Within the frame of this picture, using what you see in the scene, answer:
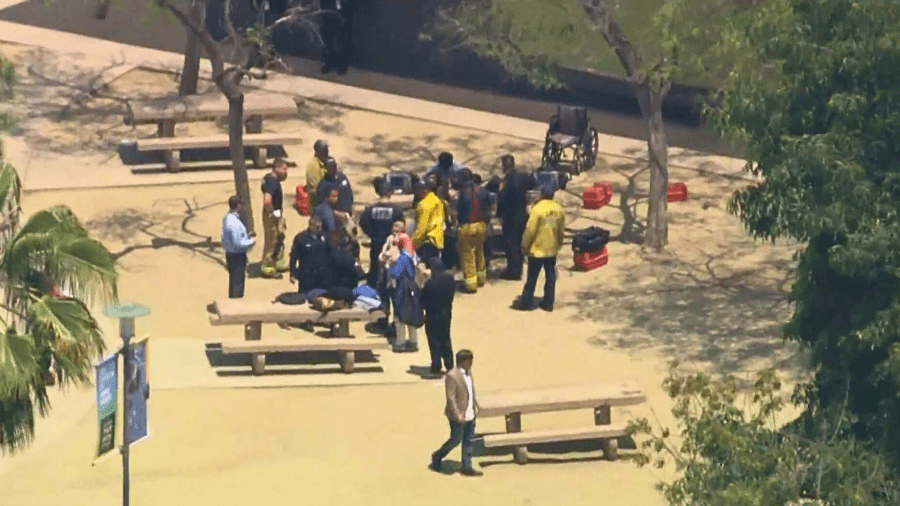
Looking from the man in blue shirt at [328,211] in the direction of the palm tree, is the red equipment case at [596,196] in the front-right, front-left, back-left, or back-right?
back-left

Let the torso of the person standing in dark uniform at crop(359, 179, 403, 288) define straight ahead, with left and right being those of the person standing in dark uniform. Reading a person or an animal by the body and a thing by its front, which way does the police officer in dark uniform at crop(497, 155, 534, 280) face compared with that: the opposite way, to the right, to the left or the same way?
to the left

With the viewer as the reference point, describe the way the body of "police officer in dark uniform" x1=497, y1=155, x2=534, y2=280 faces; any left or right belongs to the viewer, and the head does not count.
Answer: facing to the left of the viewer

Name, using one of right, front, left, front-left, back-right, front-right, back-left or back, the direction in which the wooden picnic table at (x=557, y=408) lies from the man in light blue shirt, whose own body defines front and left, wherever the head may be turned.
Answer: front-right

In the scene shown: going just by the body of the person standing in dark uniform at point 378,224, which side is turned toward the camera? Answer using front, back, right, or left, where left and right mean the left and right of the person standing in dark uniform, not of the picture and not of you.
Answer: back

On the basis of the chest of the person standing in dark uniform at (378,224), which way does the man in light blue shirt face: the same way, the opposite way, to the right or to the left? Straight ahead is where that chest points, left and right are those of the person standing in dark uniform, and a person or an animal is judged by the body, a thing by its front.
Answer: to the right

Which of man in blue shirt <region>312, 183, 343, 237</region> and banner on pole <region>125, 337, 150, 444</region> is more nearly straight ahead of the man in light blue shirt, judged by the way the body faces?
the man in blue shirt

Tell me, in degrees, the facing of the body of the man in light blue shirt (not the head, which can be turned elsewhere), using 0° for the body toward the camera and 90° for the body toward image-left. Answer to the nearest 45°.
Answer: approximately 270°

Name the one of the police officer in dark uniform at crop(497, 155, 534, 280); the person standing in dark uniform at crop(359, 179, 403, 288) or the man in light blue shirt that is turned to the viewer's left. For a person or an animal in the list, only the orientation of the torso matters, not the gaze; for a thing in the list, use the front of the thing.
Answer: the police officer in dark uniform

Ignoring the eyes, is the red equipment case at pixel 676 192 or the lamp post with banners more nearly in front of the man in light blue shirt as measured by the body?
the red equipment case
